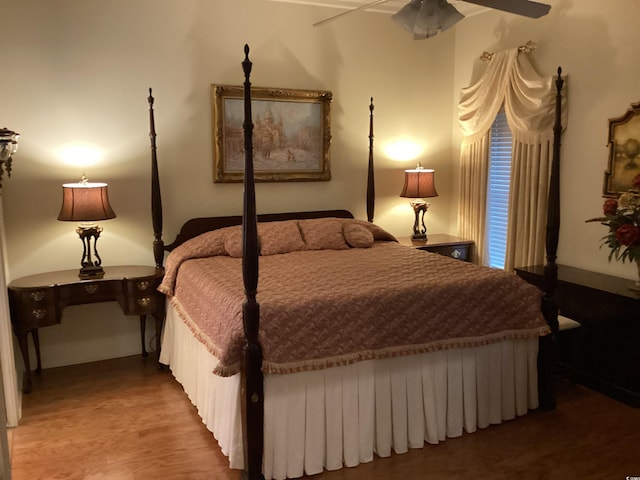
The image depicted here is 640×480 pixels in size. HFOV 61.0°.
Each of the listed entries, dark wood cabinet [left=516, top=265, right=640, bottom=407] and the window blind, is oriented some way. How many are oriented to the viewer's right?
0

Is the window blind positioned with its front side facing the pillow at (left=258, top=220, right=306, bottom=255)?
yes

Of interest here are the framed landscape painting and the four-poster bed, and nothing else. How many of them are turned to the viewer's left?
0

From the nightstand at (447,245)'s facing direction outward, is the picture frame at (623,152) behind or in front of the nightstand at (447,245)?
in front

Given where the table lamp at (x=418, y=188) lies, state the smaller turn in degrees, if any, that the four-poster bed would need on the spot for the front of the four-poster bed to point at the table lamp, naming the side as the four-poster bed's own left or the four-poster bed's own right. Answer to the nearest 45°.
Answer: approximately 135° to the four-poster bed's own left

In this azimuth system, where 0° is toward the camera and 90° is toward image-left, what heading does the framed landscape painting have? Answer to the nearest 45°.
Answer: approximately 315°

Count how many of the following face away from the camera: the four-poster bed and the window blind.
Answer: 0

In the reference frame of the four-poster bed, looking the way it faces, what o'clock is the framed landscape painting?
The framed landscape painting is roughly at 7 o'clock from the four-poster bed.

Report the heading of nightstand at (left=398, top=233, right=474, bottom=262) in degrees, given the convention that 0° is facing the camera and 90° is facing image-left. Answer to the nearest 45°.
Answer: approximately 315°

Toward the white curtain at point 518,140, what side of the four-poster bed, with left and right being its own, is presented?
left

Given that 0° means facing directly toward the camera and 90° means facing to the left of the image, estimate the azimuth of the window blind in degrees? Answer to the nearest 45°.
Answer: approximately 45°

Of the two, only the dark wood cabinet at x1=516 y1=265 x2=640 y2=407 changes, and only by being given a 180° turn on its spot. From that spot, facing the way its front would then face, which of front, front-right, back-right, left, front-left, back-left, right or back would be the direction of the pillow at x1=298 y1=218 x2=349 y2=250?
back-left

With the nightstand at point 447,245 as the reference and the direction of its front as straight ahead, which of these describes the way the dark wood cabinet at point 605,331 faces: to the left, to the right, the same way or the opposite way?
to the right

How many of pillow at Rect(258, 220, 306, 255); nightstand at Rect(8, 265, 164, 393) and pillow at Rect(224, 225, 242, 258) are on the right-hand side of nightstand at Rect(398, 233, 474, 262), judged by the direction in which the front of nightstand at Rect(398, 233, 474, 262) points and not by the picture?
3

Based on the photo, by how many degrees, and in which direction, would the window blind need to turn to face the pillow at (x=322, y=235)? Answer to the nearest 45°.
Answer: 0° — it already faces it

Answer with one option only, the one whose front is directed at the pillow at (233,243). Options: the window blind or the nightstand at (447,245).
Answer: the window blind

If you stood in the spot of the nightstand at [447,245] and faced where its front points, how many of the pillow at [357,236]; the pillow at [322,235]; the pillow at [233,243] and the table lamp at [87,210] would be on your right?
4
